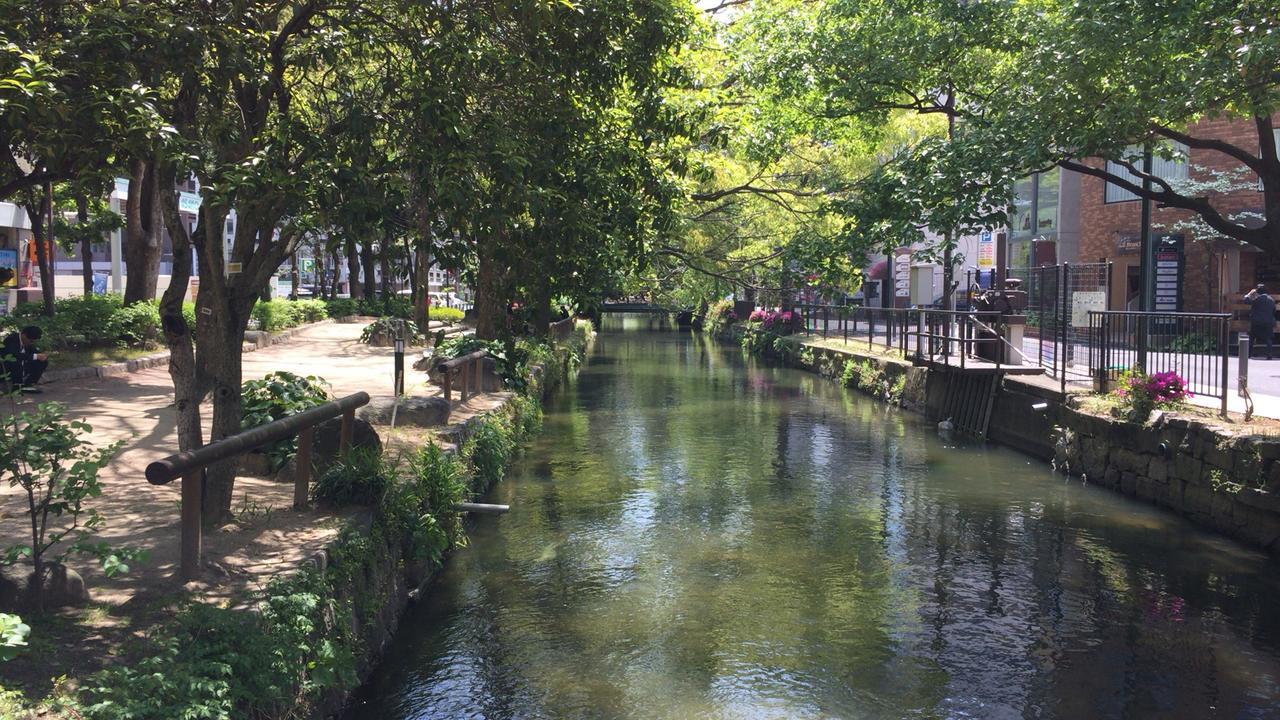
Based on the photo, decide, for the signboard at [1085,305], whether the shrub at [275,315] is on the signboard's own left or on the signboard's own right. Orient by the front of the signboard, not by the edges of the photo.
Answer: on the signboard's own right

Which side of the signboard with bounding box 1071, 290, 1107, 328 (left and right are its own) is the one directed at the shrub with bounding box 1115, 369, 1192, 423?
front

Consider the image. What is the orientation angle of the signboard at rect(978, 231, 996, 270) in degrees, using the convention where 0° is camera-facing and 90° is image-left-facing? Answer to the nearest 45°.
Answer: approximately 0°

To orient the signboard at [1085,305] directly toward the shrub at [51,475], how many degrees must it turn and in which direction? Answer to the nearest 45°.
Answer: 0° — it already faces it

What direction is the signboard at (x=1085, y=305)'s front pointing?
toward the camera

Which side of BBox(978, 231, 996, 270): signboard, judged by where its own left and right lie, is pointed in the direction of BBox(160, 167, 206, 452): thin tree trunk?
front

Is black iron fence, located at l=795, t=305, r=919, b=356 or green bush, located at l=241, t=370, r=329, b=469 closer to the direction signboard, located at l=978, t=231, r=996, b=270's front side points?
the green bush

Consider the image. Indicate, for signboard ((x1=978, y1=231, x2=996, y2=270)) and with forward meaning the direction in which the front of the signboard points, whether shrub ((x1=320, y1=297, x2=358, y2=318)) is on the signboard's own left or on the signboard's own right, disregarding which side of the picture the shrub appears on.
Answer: on the signboard's own right

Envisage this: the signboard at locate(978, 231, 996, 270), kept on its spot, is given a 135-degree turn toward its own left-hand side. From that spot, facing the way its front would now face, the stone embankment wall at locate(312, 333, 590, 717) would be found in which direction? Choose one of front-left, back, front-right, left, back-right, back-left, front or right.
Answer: back-right

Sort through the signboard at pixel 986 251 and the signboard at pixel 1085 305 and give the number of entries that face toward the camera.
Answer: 2

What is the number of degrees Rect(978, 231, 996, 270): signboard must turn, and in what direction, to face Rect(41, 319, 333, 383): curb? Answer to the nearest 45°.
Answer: approximately 45° to its right

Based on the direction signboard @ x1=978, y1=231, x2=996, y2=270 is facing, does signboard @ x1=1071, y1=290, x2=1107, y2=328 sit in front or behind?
in front

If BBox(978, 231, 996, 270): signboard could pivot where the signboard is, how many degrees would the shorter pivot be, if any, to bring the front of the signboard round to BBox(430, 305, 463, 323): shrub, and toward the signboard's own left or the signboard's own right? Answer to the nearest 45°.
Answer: approximately 90° to the signboard's own right

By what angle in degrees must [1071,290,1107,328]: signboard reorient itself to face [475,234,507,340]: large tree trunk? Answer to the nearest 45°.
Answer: approximately 90° to its right

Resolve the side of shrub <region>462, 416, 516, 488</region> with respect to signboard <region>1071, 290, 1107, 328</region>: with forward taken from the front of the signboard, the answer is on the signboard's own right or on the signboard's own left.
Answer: on the signboard's own right
